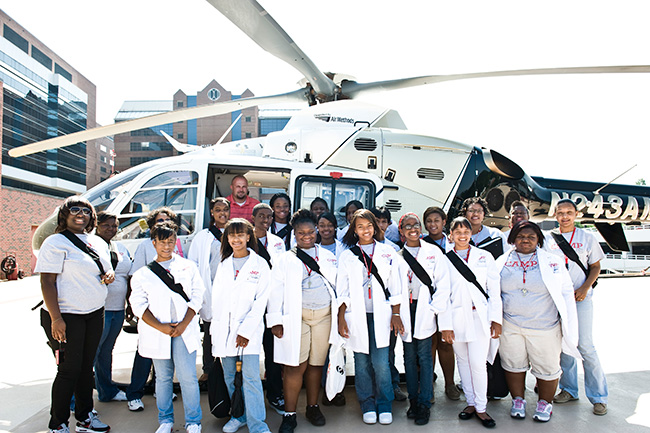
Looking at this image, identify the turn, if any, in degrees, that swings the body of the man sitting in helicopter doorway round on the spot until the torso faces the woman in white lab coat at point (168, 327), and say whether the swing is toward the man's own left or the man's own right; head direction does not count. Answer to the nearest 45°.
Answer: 0° — they already face them

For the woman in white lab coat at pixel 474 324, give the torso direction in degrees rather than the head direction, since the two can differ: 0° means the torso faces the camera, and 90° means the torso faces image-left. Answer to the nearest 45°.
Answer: approximately 0°

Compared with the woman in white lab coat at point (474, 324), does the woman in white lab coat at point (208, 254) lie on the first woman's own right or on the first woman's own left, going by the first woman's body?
on the first woman's own right

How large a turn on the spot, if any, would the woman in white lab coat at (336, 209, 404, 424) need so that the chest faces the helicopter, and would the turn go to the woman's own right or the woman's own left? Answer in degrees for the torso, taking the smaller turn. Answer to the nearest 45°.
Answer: approximately 180°

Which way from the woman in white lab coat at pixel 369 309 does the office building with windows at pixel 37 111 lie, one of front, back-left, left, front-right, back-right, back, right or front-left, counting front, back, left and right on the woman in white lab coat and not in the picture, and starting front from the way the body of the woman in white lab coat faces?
back-right

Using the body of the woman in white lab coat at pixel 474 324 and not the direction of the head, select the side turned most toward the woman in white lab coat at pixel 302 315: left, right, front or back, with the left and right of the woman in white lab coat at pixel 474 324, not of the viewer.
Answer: right

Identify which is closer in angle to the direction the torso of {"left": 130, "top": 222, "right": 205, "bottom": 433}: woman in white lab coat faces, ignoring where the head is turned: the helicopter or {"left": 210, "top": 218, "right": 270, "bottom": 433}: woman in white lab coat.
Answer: the woman in white lab coat

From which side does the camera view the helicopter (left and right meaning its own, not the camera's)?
left

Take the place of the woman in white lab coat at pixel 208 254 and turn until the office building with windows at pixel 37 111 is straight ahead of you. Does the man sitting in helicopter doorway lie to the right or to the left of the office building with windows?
right

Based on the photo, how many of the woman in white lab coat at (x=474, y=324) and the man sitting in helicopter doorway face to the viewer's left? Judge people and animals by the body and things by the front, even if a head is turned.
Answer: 0

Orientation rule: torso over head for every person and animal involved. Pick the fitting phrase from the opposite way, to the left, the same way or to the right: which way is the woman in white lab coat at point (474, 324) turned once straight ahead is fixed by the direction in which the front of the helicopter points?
to the left
